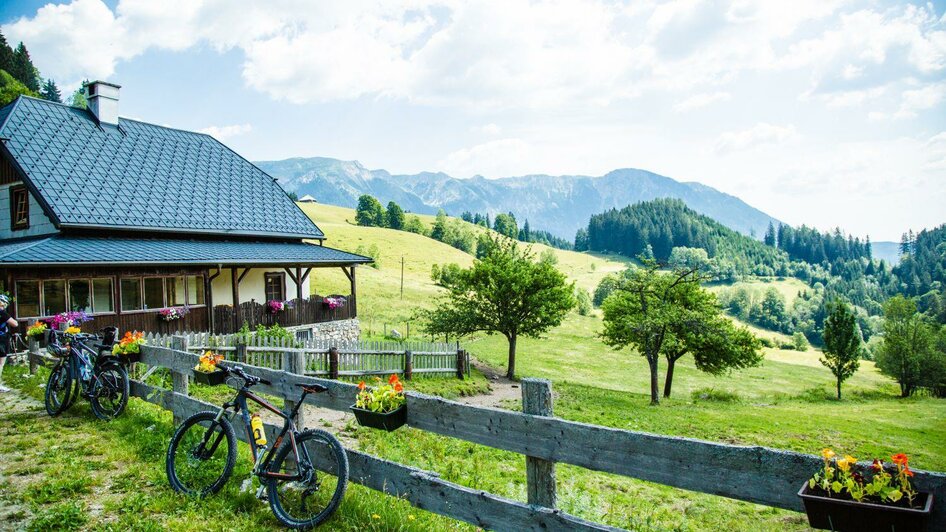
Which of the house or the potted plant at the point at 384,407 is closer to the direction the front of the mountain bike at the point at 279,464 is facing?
the house

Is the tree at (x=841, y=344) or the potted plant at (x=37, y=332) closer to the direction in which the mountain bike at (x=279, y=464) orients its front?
the potted plant

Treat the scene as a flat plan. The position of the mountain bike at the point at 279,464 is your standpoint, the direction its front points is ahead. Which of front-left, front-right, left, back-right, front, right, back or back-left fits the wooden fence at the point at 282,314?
front-right

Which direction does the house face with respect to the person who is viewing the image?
facing the viewer and to the right of the viewer

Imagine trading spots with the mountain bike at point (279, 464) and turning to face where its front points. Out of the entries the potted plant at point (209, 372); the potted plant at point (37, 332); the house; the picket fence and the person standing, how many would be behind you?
0

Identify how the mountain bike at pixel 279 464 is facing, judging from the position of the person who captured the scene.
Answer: facing away from the viewer and to the left of the viewer

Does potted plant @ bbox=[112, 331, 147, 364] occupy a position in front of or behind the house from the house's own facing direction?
in front

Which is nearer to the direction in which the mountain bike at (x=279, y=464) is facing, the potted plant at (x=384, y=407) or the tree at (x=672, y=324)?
the tree

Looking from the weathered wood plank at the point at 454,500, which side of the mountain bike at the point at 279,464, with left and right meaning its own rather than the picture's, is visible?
back

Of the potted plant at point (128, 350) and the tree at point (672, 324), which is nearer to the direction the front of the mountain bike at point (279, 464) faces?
the potted plant

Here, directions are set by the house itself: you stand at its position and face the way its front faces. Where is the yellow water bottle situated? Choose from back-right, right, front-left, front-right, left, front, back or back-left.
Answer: front-right

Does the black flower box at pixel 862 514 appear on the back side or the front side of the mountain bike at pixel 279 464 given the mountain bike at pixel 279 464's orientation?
on the back side

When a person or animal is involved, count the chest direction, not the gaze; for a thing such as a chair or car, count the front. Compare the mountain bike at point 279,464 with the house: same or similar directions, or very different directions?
very different directions

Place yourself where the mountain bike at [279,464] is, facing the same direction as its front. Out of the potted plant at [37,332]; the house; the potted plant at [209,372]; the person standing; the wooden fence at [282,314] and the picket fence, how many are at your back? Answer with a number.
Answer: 0
